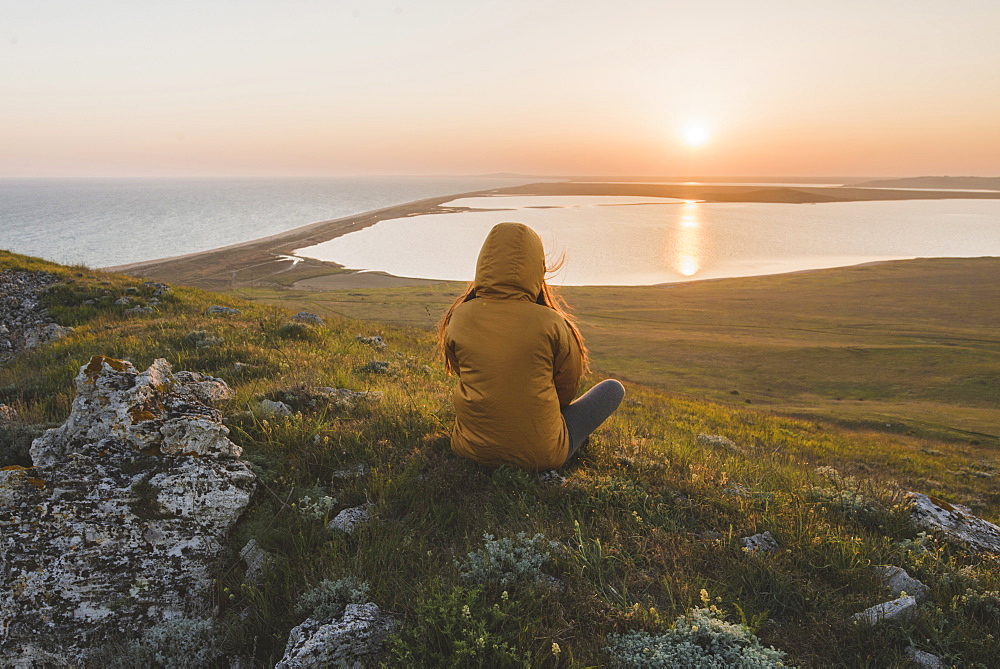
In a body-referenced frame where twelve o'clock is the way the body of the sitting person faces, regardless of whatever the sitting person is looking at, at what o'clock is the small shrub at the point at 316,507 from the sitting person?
The small shrub is roughly at 8 o'clock from the sitting person.

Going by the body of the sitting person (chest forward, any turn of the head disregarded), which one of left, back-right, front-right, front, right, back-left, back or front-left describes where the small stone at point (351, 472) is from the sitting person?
left

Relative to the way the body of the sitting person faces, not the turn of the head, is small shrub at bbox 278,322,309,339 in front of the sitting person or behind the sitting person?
in front

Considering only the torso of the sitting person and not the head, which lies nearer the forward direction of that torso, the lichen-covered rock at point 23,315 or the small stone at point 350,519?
the lichen-covered rock

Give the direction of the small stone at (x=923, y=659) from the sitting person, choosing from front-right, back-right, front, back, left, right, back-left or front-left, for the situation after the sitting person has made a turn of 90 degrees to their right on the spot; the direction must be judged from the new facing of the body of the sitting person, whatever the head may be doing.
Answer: front-right

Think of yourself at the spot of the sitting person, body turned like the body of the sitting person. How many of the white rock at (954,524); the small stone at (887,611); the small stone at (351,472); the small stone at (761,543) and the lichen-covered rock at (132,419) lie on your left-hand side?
2

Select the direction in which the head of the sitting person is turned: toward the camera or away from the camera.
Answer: away from the camera

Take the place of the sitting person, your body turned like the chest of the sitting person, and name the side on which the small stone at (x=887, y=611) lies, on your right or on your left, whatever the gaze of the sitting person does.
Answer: on your right

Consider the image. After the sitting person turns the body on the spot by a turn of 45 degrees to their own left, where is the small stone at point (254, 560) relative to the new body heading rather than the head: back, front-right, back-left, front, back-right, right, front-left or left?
left

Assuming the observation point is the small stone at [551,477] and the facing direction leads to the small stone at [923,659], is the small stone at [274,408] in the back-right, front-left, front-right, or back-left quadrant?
back-right

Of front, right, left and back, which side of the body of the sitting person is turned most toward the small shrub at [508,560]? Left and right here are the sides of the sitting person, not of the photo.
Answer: back

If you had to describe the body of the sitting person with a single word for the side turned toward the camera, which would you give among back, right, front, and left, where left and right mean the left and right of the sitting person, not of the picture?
back

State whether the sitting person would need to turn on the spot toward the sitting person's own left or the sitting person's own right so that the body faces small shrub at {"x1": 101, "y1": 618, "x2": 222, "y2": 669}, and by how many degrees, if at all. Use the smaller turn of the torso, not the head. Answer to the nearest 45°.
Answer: approximately 135° to the sitting person's own left
